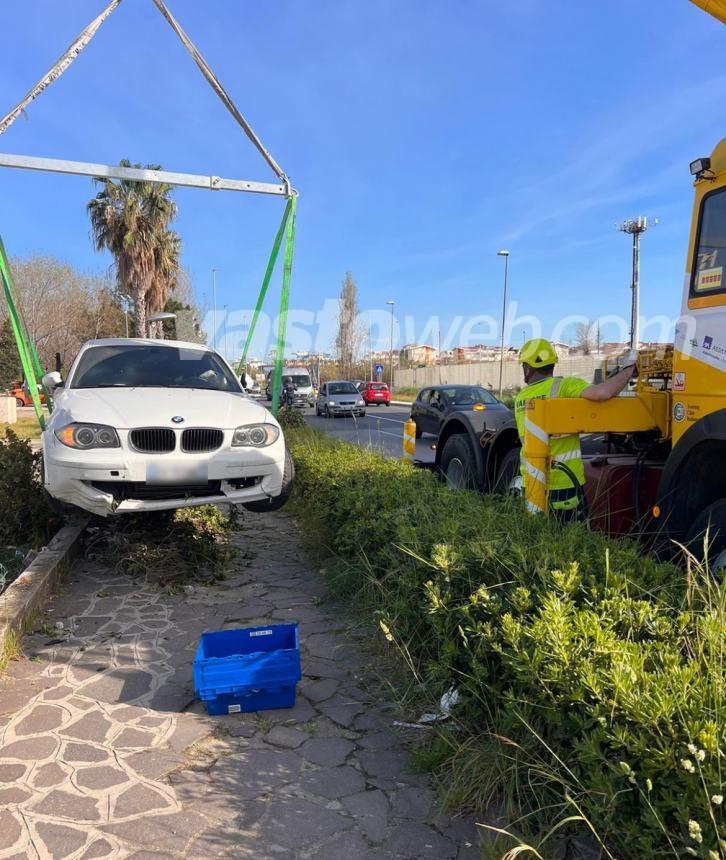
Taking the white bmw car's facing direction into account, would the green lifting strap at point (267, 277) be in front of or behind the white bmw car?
behind

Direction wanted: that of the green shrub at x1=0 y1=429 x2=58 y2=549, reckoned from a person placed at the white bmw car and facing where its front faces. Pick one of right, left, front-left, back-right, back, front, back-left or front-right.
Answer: front-right

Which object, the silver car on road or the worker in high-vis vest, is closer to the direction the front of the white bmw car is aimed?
the worker in high-vis vest

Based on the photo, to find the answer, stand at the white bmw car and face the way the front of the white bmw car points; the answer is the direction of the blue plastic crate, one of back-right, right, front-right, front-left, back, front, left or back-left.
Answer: front

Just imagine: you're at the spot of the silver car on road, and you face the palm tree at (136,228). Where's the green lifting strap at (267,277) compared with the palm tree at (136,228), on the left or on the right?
left

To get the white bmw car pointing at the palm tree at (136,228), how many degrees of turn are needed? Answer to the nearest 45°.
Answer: approximately 180°

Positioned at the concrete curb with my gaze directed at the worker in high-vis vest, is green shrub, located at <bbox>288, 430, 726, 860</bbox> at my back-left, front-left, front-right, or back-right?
front-right

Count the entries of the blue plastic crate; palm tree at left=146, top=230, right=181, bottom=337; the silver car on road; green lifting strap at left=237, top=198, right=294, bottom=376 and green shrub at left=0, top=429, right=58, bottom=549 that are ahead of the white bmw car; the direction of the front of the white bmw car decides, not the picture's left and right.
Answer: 1

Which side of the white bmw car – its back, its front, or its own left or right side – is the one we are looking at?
front

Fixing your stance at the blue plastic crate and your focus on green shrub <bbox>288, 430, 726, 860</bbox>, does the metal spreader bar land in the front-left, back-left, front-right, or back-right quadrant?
back-left

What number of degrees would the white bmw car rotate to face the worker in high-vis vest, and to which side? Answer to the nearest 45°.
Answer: approximately 45° to its left

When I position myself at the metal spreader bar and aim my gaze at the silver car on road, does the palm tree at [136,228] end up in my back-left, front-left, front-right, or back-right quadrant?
front-left

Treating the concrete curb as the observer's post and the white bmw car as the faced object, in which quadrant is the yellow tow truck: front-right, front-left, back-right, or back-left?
front-right

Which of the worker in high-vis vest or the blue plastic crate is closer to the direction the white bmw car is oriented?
the blue plastic crate

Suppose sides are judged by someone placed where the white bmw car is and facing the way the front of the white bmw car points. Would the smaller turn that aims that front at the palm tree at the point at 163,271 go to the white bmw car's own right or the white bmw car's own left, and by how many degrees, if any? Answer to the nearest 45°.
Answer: approximately 180°

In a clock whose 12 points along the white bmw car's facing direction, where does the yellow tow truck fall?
The yellow tow truck is roughly at 10 o'clock from the white bmw car.
